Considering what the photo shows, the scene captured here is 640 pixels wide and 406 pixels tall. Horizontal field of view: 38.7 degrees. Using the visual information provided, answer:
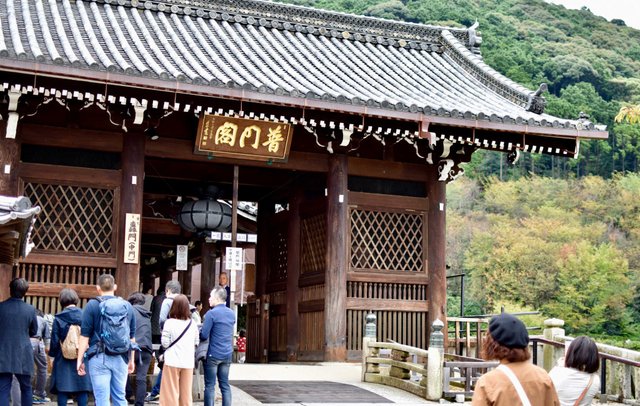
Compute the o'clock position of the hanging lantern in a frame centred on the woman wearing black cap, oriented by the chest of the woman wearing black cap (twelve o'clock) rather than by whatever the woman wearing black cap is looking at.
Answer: The hanging lantern is roughly at 11 o'clock from the woman wearing black cap.

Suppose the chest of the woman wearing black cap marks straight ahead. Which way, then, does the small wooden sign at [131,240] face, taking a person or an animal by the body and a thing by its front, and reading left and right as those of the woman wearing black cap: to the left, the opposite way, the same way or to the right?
the opposite way

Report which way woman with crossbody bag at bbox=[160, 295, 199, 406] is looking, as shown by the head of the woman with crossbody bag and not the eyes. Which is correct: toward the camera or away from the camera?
away from the camera

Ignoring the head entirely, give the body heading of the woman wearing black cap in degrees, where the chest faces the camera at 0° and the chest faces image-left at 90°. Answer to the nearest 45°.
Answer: approximately 180°

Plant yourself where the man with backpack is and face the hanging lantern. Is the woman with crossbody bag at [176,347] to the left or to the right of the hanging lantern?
right

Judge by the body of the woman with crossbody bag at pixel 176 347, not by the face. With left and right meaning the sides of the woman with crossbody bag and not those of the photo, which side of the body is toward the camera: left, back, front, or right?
back

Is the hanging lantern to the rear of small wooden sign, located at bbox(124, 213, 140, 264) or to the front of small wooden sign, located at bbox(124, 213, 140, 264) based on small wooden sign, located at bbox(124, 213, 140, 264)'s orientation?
to the rear

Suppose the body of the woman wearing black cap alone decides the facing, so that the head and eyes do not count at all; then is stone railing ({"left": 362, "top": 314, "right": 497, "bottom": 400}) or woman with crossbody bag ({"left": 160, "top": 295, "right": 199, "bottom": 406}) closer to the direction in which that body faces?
the stone railing

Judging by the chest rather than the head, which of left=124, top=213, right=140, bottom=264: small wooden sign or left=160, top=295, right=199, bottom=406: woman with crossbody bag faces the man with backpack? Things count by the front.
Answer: the small wooden sign

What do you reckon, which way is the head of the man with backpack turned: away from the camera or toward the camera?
away from the camera

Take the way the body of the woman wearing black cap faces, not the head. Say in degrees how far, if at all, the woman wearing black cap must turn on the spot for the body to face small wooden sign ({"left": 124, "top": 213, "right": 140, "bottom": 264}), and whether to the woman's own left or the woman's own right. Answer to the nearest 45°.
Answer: approximately 45° to the woman's own left
